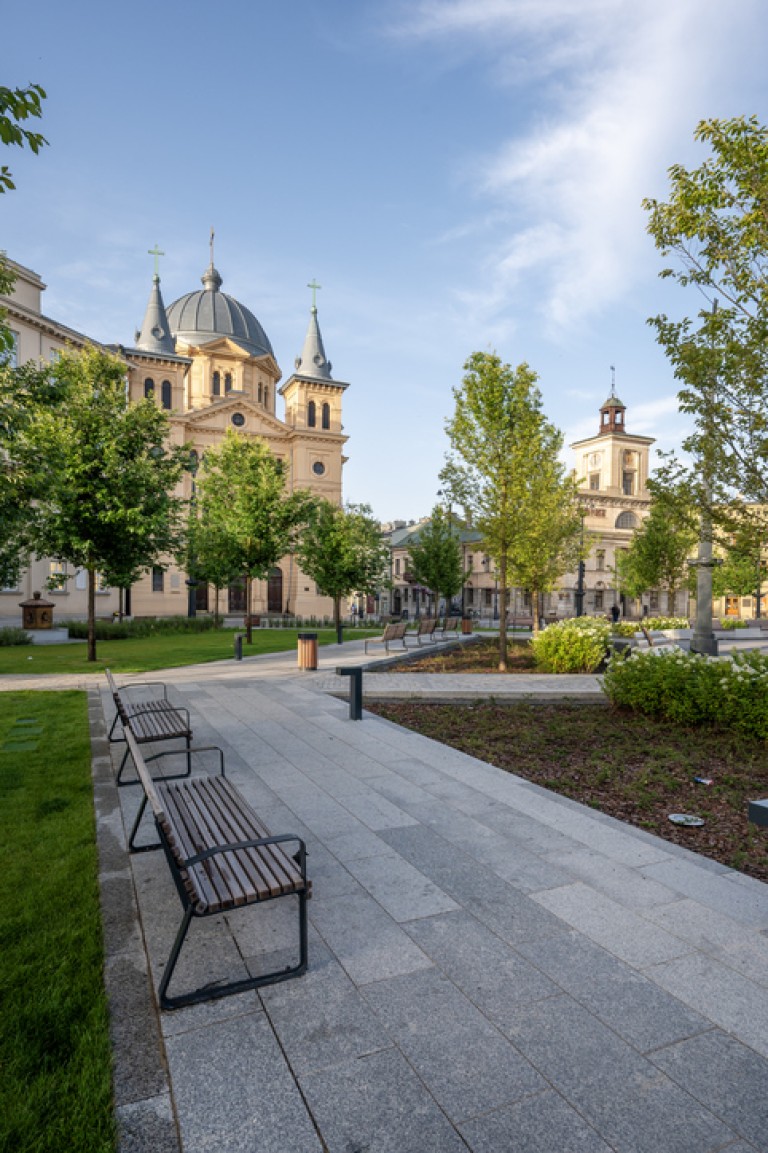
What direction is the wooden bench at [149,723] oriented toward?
to the viewer's right

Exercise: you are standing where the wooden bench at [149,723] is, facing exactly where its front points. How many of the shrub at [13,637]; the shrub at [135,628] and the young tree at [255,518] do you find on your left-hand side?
3

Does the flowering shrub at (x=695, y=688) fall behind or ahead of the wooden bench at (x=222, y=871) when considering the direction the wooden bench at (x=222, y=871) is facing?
ahead

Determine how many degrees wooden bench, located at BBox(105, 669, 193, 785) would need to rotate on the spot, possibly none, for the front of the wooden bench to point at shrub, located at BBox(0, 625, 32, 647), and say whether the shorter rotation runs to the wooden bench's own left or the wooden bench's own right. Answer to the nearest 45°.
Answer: approximately 90° to the wooden bench's own left

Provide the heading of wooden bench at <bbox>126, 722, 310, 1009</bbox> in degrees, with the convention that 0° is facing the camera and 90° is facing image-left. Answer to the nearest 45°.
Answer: approximately 270°

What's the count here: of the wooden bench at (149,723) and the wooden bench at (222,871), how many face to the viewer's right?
2

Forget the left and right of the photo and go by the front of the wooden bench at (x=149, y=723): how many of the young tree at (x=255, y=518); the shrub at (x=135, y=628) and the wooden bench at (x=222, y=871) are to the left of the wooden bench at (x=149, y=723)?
2

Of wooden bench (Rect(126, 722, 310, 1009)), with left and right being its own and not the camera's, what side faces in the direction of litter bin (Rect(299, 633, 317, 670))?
left

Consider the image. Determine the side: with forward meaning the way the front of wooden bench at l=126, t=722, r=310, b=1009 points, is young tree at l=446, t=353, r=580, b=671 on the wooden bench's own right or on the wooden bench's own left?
on the wooden bench's own left

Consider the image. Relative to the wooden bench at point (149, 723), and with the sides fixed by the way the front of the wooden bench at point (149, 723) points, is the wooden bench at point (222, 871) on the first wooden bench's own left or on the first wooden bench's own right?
on the first wooden bench's own right
